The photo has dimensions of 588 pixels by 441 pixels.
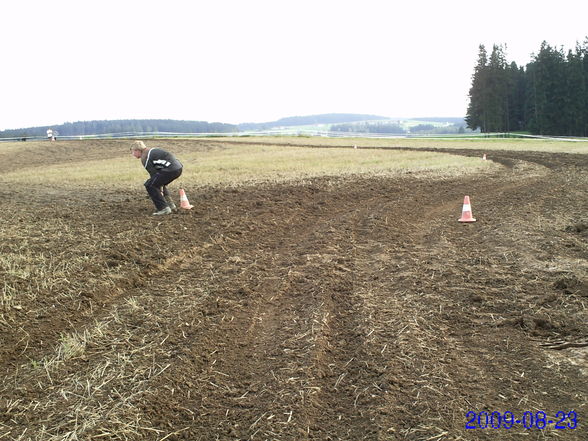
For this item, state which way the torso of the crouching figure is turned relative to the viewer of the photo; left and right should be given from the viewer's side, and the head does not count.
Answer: facing to the left of the viewer
